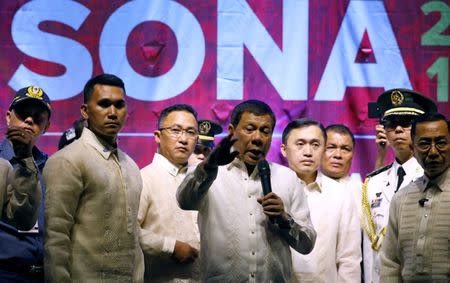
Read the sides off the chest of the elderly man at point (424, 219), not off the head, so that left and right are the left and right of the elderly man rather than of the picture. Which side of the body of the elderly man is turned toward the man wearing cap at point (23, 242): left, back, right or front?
right

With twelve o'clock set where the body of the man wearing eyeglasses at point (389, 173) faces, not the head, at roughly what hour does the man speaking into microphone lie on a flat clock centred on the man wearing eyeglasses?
The man speaking into microphone is roughly at 1 o'clock from the man wearing eyeglasses.

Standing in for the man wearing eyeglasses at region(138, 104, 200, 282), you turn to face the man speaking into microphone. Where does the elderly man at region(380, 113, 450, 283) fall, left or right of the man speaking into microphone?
left

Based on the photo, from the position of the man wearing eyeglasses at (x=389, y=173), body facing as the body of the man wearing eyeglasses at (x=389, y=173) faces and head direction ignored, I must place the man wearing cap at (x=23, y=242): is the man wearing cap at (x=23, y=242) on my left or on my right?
on my right

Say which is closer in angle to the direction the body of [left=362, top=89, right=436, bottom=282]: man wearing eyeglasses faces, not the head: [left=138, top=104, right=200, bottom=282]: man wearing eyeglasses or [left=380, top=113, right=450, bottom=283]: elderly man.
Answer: the elderly man

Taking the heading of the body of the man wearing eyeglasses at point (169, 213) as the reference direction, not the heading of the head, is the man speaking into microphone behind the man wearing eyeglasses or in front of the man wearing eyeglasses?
in front

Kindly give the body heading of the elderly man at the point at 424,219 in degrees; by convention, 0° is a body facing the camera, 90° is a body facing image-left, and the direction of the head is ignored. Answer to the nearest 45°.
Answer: approximately 0°

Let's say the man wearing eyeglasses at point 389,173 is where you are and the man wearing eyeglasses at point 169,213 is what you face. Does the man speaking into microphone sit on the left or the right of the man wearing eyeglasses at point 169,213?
left

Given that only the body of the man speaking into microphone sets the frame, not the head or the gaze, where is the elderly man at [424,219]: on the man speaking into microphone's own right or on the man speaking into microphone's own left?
on the man speaking into microphone's own left
